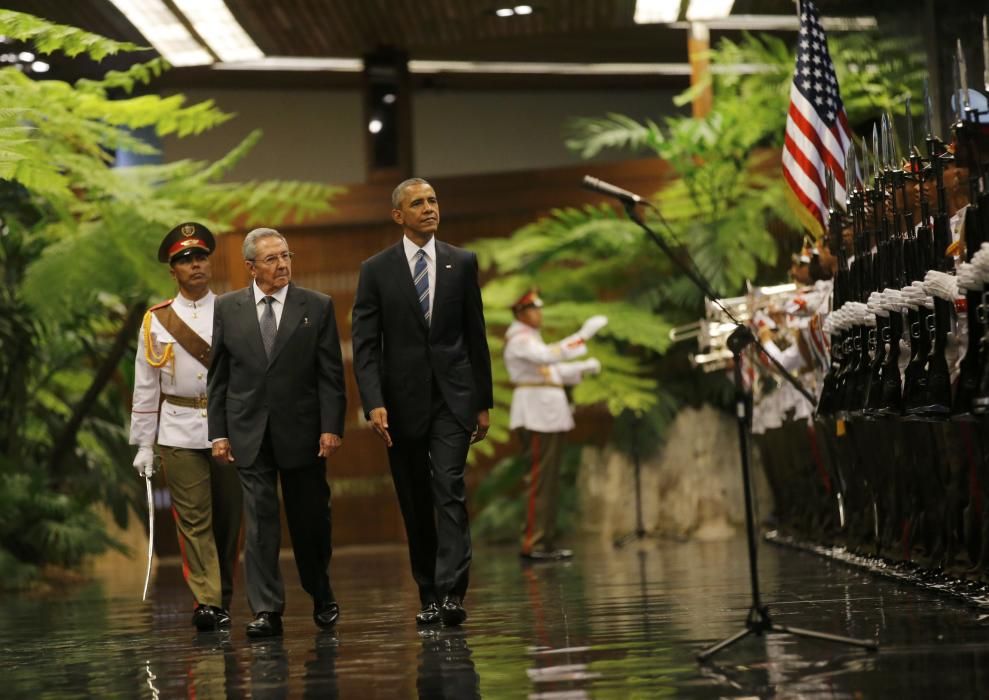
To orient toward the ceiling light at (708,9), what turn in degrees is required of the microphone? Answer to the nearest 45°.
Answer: approximately 90° to its right

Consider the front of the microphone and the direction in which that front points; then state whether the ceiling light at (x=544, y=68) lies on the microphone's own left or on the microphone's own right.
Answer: on the microphone's own right

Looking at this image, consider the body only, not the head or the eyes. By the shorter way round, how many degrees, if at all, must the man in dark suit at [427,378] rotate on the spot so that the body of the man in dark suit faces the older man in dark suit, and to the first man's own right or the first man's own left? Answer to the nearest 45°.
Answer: approximately 90° to the first man's own right

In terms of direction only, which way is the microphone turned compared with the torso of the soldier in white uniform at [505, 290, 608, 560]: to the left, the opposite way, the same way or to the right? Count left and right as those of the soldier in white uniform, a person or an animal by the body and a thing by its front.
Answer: the opposite way

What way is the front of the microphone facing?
to the viewer's left

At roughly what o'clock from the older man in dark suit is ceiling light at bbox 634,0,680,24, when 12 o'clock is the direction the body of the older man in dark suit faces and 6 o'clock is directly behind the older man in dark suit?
The ceiling light is roughly at 7 o'clock from the older man in dark suit.

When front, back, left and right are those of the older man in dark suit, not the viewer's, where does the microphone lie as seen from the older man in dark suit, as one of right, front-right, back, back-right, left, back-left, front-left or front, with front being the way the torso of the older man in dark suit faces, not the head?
front-left

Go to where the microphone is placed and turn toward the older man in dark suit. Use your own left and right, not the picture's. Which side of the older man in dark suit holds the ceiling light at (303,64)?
right

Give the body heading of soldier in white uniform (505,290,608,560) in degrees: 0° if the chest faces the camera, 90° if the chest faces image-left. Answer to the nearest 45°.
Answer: approximately 270°

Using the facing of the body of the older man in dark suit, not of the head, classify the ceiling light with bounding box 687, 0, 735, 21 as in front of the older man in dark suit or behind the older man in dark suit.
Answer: behind

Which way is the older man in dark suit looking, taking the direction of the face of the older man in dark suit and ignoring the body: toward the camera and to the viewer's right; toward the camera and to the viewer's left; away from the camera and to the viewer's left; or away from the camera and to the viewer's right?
toward the camera and to the viewer's right

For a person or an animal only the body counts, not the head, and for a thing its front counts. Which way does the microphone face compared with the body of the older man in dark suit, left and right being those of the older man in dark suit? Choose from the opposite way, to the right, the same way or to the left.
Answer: to the right
